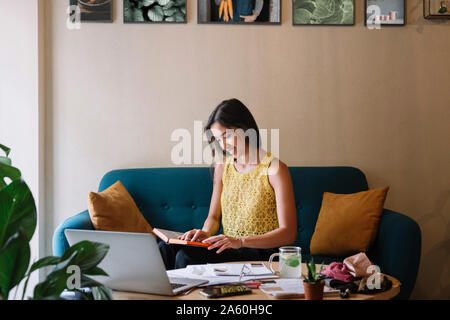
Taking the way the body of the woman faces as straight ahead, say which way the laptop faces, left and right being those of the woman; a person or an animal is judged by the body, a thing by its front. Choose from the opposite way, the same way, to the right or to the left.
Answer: the opposite way

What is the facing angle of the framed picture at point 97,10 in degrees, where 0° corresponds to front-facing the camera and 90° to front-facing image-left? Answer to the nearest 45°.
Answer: approximately 0°

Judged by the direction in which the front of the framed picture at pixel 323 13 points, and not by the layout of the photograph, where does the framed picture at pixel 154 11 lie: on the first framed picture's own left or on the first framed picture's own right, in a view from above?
on the first framed picture's own right

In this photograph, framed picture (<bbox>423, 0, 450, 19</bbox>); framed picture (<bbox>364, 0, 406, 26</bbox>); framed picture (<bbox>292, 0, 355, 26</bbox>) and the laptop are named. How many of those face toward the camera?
3

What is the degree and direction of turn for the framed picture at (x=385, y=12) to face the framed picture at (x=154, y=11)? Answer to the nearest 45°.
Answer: approximately 90° to its right

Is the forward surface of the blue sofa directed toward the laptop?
yes
